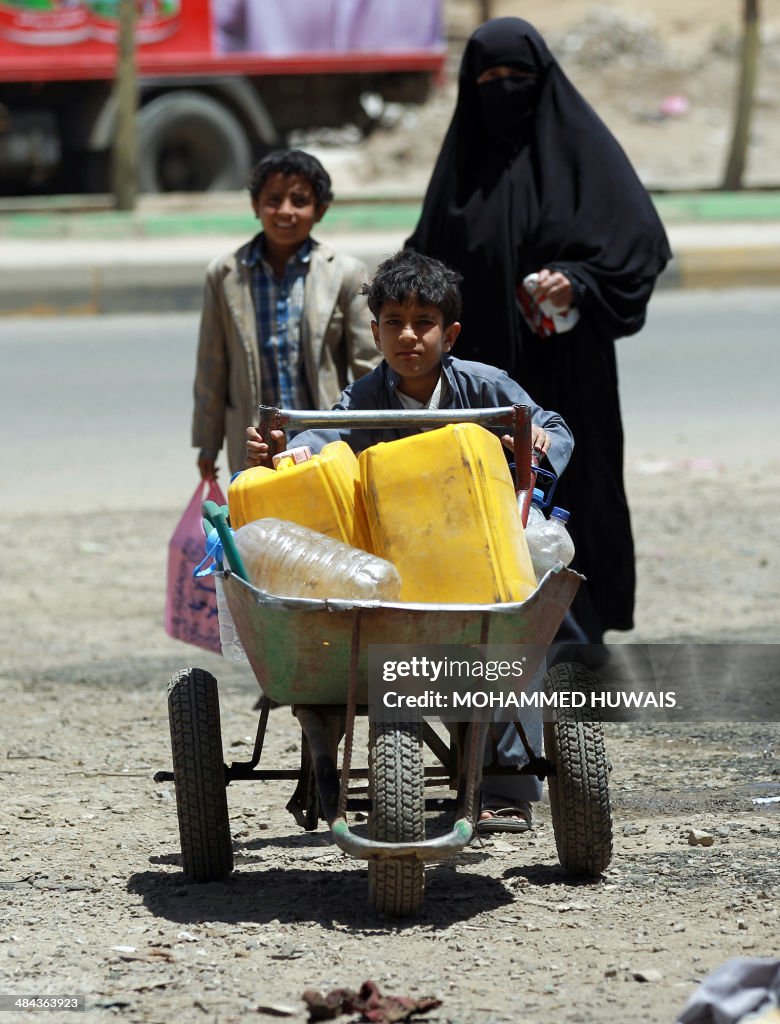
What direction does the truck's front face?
to the viewer's left

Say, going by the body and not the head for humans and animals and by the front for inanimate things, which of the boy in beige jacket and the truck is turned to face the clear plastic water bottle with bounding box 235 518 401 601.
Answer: the boy in beige jacket

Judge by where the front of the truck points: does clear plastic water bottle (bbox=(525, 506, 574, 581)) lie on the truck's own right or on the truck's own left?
on the truck's own left

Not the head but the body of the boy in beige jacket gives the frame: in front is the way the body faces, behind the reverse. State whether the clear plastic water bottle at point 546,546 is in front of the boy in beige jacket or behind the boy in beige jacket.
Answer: in front

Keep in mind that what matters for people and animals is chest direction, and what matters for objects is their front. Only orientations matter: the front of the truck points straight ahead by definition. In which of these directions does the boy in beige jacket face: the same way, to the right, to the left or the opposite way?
to the left

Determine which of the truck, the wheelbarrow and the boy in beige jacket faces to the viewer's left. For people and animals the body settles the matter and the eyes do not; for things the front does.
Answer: the truck

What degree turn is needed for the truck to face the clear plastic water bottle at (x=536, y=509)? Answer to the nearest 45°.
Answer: approximately 90° to its left

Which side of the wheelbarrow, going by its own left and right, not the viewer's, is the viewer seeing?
front

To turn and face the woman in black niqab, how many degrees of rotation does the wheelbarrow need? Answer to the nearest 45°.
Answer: approximately 180°

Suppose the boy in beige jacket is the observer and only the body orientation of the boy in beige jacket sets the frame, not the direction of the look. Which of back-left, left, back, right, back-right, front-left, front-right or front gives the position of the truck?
back

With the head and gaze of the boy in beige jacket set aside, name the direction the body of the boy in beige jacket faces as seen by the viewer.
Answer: toward the camera

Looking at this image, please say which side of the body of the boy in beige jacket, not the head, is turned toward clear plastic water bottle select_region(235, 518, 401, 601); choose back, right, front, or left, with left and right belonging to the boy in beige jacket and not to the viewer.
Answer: front
